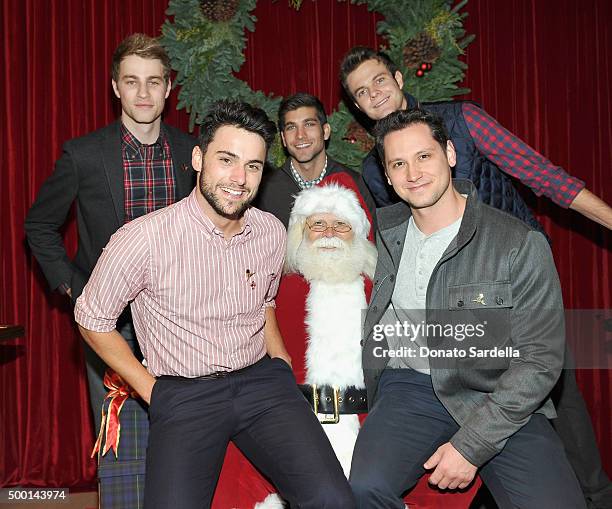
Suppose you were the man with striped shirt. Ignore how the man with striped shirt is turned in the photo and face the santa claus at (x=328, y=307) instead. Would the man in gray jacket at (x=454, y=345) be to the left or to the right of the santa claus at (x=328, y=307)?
right

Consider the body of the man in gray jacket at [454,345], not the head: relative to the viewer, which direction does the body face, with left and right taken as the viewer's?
facing the viewer and to the left of the viewer

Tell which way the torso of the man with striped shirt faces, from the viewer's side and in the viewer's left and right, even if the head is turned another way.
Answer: facing the viewer and to the right of the viewer

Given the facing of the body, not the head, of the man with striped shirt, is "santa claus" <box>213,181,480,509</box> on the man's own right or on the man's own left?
on the man's own left

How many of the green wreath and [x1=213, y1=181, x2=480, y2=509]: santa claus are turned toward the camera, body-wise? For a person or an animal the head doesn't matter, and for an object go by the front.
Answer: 2

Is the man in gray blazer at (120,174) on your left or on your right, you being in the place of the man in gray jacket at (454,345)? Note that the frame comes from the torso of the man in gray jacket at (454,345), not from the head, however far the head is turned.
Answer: on your right

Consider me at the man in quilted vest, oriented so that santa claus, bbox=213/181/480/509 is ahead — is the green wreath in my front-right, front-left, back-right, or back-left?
front-right

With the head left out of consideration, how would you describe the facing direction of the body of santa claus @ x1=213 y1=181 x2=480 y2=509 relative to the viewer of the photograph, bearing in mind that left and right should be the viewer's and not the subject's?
facing the viewer

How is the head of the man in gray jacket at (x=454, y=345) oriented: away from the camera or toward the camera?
toward the camera

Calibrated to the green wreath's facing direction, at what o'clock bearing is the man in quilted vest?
The man in quilted vest is roughly at 10 o'clock from the green wreath.
